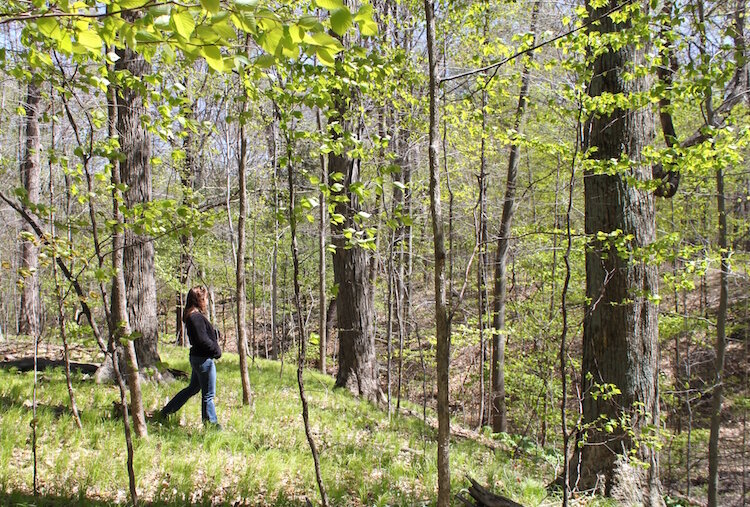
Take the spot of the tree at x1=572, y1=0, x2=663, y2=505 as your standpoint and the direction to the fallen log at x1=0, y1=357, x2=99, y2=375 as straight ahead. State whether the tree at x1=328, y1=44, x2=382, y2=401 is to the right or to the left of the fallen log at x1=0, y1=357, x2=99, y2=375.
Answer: right

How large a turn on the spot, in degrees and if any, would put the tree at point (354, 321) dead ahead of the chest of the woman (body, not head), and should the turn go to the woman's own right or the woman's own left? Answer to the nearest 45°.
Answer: approximately 45° to the woman's own left

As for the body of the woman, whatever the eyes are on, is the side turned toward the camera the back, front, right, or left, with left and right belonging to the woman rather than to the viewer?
right

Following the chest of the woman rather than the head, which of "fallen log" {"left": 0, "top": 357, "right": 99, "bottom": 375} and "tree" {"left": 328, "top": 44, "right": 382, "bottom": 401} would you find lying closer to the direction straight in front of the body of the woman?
the tree

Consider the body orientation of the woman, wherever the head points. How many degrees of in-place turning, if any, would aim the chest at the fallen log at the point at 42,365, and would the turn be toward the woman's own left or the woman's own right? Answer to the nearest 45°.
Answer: approximately 135° to the woman's own left

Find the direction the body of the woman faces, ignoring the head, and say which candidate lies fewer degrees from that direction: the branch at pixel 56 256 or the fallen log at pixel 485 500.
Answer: the fallen log

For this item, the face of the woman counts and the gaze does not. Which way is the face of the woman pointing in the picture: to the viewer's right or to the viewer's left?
to the viewer's right
